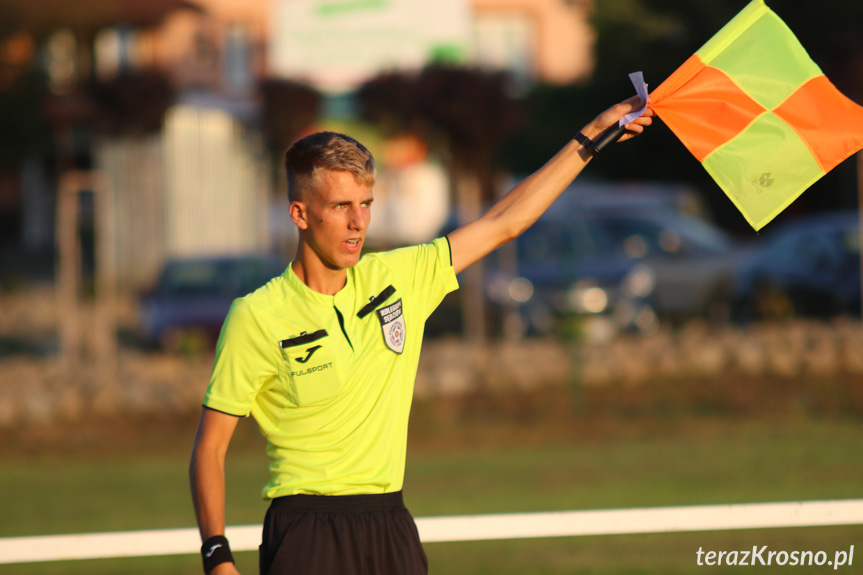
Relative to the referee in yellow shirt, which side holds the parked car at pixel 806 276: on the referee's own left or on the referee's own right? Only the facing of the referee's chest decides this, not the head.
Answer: on the referee's own left

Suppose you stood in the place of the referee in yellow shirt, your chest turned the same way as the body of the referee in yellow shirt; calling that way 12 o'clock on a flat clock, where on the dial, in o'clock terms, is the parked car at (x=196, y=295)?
The parked car is roughly at 7 o'clock from the referee in yellow shirt.

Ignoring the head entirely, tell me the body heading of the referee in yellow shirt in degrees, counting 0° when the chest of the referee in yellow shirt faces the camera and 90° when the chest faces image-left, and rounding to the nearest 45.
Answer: approximately 315°
